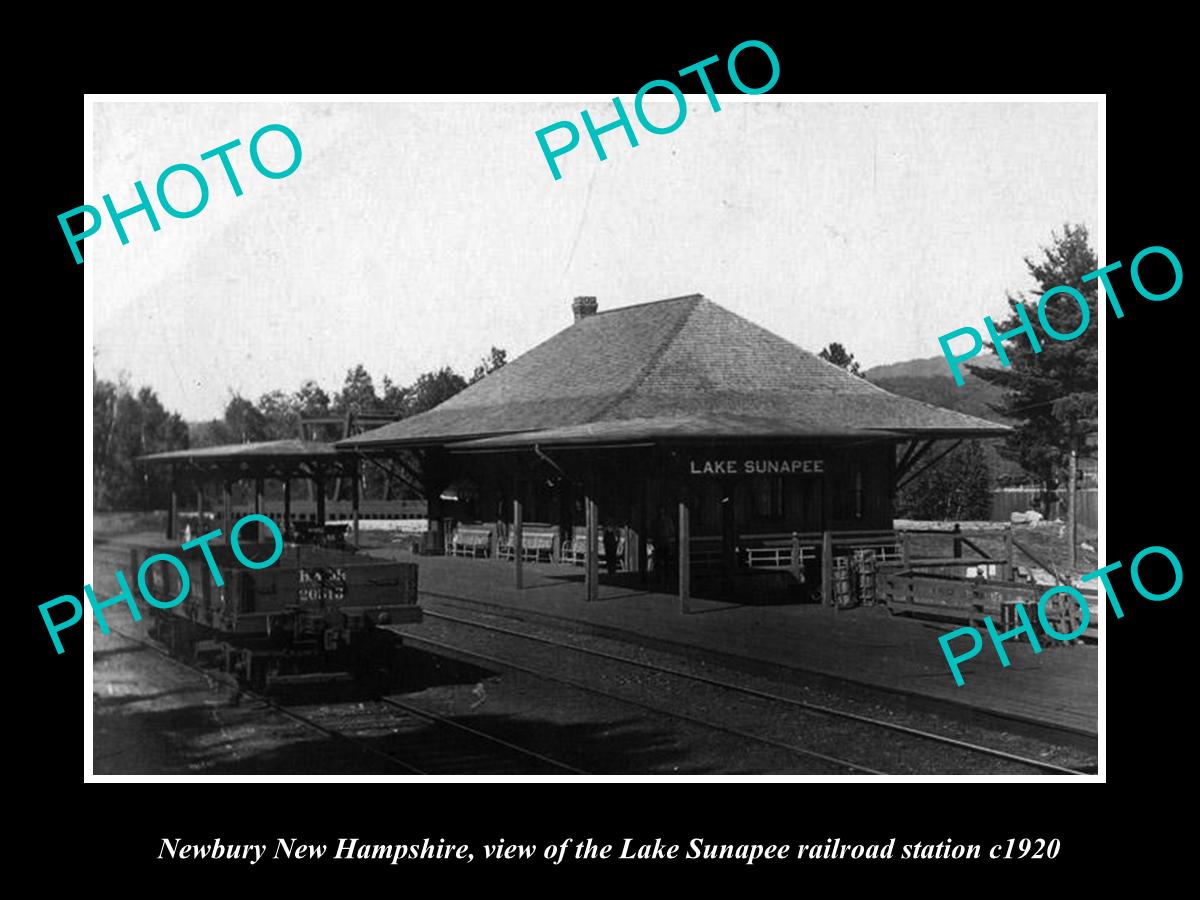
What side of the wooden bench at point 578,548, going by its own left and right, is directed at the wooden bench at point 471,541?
right

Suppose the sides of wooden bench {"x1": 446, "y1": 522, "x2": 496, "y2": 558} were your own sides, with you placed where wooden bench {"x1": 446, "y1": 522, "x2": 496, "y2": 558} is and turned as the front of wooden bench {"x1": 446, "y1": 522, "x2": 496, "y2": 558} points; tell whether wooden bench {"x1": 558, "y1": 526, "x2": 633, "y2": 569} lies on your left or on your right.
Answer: on your left

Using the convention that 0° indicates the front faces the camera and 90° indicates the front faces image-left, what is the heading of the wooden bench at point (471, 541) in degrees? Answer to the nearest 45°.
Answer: approximately 45°
